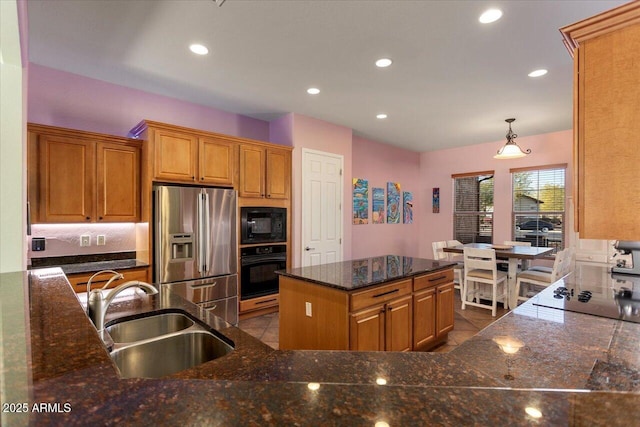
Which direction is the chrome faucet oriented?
to the viewer's right

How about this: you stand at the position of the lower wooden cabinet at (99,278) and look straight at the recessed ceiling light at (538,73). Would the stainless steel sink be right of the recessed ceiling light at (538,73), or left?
right

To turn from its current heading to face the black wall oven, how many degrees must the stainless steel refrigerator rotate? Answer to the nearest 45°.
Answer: approximately 90° to its left

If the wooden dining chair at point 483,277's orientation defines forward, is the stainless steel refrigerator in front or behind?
behind

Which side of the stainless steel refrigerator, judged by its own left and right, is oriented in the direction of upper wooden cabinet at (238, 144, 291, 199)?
left

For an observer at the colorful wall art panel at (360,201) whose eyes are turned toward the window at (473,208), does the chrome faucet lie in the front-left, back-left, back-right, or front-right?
back-right

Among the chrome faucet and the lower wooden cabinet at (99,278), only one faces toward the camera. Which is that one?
the lower wooden cabinet

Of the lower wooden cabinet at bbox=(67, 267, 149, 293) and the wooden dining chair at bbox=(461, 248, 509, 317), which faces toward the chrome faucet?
the lower wooden cabinet

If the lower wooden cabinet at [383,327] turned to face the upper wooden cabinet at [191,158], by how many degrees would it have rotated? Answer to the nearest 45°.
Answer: approximately 135° to its right

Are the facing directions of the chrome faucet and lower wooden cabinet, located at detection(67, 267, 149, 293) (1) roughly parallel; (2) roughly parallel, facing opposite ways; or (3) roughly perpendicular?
roughly perpendicular

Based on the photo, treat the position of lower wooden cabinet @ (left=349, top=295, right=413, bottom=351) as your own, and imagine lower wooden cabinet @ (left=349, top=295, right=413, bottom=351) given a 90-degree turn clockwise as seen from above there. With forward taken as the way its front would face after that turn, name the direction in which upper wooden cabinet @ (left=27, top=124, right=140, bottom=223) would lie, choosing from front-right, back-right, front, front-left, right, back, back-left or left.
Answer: front-right

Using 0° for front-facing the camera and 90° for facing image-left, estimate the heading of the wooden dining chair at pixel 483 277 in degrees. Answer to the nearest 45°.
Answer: approximately 225°

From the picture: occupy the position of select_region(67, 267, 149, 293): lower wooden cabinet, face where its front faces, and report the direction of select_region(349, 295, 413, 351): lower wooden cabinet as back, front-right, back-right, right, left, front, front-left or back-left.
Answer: front-left

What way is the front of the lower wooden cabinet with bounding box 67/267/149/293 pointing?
toward the camera

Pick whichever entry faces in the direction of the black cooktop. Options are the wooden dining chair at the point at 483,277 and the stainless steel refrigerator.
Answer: the stainless steel refrigerator

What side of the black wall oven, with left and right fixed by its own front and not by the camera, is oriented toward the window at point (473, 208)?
left

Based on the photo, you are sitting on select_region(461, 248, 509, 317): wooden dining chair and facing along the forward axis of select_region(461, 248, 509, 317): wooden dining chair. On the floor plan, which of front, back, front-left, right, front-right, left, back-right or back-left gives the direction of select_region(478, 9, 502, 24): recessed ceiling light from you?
back-right

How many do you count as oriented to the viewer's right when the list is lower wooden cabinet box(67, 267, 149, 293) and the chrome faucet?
1
